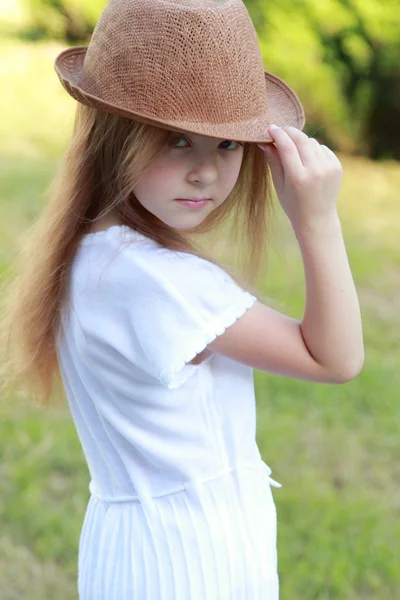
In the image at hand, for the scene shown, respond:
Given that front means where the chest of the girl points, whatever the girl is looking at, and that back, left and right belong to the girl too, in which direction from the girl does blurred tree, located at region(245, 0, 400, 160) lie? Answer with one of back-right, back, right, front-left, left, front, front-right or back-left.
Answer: left

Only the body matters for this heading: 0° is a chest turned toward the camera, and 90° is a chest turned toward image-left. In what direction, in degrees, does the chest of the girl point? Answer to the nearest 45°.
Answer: approximately 270°
